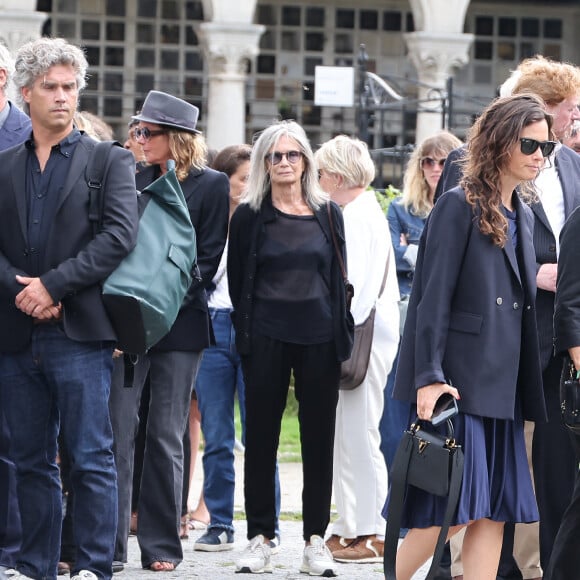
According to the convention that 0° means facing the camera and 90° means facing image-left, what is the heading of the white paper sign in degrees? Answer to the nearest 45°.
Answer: approximately 0°

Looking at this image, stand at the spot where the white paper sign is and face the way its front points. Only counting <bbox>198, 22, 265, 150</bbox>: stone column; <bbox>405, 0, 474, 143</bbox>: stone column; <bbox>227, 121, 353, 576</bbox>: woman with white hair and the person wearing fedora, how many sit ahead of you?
2

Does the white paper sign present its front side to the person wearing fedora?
yes

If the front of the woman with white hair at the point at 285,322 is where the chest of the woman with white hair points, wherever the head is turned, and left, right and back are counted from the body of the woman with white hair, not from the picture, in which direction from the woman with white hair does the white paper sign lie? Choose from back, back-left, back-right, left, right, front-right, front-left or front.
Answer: back

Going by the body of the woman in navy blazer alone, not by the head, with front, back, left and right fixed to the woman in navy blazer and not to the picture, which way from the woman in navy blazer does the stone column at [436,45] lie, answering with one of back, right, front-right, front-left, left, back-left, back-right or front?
back-left

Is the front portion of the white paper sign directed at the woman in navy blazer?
yes

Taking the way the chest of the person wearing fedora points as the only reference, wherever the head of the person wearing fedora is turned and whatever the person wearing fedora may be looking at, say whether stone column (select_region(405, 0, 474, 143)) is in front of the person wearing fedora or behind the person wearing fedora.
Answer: behind

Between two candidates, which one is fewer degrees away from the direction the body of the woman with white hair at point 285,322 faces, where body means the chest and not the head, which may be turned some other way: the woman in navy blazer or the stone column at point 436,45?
the woman in navy blazer

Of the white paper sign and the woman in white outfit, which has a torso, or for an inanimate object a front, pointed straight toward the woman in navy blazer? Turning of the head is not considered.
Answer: the white paper sign

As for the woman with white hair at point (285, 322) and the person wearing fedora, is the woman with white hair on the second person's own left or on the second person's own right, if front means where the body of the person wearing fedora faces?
on the second person's own left
